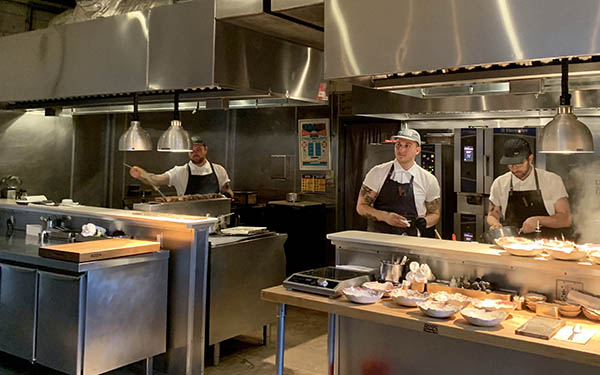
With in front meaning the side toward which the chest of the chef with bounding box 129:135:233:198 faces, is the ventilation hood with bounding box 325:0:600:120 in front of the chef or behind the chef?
in front

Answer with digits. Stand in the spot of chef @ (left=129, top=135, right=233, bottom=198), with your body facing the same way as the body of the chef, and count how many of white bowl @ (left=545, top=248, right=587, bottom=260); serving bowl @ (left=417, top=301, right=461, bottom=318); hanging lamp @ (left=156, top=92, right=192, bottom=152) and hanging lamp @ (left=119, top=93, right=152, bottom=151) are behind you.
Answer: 0

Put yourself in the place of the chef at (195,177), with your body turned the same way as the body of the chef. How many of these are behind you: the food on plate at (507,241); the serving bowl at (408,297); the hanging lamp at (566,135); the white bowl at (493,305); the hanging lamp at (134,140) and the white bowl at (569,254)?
0

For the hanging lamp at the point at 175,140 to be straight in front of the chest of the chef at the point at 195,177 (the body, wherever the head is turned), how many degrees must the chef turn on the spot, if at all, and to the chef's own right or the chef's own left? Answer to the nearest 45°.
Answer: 0° — they already face it

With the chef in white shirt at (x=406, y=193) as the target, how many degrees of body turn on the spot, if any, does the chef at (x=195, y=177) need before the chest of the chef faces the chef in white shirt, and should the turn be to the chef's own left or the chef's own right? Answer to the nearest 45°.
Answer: approximately 45° to the chef's own left

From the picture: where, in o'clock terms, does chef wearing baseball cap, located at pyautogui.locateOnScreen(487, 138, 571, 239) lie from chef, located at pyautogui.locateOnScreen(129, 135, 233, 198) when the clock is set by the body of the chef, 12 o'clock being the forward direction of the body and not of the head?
The chef wearing baseball cap is roughly at 10 o'clock from the chef.

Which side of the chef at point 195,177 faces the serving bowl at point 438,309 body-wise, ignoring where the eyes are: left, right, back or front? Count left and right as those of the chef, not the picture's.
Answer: front

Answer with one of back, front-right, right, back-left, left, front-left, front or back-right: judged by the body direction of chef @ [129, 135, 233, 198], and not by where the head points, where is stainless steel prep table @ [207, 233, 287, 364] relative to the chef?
front

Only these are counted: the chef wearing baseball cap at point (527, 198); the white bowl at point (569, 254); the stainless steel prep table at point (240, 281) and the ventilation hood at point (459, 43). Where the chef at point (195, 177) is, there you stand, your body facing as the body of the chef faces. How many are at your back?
0

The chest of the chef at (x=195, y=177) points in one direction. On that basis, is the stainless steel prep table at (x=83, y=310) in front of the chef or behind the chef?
in front

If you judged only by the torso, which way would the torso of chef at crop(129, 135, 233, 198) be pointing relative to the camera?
toward the camera

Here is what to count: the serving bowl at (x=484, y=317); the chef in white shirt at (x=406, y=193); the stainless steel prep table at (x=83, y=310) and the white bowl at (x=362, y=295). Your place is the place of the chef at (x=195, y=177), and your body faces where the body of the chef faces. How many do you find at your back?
0

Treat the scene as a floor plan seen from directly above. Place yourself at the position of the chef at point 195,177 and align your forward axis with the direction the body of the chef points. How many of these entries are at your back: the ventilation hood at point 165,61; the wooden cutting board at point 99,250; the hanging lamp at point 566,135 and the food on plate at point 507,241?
0

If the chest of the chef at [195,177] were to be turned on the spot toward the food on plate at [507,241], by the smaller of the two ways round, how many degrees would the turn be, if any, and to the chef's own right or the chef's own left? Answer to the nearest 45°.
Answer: approximately 45° to the chef's own left

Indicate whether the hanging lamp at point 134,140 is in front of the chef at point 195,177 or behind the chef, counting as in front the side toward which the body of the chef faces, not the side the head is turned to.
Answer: in front
